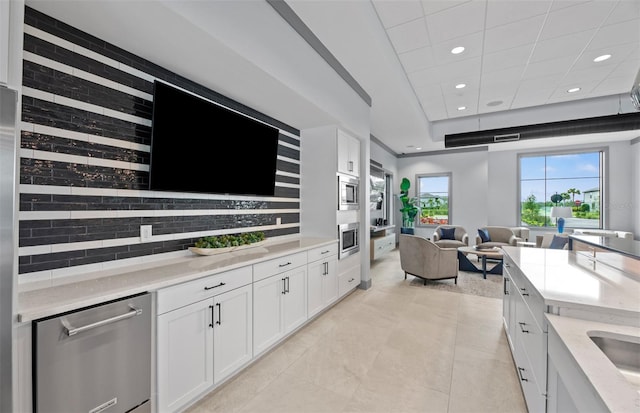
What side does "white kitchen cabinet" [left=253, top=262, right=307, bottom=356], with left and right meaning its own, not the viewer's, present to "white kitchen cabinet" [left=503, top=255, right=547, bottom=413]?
front

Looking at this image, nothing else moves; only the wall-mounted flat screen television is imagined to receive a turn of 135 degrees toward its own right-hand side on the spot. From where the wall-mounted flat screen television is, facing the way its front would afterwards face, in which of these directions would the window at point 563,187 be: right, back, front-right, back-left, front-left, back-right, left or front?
back

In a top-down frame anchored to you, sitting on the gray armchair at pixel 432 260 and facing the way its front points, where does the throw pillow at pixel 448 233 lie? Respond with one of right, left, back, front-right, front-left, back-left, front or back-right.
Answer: front-left

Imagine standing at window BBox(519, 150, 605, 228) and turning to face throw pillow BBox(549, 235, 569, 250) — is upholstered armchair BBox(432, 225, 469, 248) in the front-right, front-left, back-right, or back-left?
front-right

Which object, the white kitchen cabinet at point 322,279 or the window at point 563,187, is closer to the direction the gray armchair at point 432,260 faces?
the window

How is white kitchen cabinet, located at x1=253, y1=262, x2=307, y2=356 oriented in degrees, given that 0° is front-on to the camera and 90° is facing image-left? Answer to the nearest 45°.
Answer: approximately 315°

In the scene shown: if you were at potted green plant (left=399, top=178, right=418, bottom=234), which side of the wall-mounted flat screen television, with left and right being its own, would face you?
left

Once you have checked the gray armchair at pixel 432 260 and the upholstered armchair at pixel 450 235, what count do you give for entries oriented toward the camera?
1

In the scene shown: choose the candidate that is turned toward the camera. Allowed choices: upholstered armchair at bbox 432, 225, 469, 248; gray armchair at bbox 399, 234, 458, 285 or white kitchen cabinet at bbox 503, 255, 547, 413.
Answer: the upholstered armchair

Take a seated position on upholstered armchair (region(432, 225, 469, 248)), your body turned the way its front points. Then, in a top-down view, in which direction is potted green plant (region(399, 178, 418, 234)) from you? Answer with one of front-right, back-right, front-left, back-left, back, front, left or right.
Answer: back-right

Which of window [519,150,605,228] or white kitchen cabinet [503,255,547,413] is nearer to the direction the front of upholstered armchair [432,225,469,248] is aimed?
the white kitchen cabinet

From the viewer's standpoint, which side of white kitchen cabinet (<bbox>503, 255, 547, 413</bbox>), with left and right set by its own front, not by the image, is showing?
left

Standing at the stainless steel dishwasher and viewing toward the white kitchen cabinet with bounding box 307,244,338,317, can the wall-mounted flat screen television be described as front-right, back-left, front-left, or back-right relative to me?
front-left

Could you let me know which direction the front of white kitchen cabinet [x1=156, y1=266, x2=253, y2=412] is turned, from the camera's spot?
facing the viewer and to the right of the viewer

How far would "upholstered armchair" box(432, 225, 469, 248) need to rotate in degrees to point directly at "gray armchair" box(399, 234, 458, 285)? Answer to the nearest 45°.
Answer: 0° — it already faces it

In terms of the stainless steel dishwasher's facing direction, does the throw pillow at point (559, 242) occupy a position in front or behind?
in front
